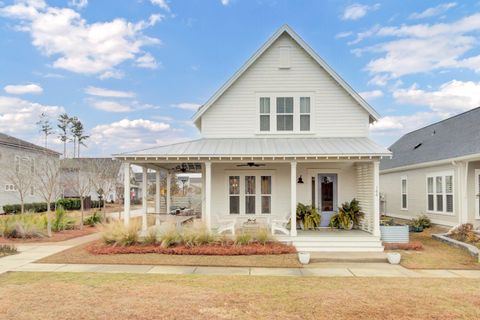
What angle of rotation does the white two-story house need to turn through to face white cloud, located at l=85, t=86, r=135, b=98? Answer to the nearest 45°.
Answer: approximately 135° to its right

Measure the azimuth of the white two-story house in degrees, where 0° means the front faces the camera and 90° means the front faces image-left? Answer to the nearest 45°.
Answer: approximately 0°

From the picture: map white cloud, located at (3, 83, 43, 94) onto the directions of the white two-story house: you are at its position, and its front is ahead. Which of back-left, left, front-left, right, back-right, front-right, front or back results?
back-right

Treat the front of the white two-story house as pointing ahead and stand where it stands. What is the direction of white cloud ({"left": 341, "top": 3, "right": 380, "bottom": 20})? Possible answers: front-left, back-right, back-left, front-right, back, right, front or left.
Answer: back-left

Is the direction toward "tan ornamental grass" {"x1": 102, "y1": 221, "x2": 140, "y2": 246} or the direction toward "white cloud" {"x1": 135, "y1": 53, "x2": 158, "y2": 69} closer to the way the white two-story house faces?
the tan ornamental grass

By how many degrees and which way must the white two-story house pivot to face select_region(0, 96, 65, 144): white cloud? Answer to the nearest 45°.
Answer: approximately 135° to its right

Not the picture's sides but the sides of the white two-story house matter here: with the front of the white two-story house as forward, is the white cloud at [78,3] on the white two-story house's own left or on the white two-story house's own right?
on the white two-story house's own right
